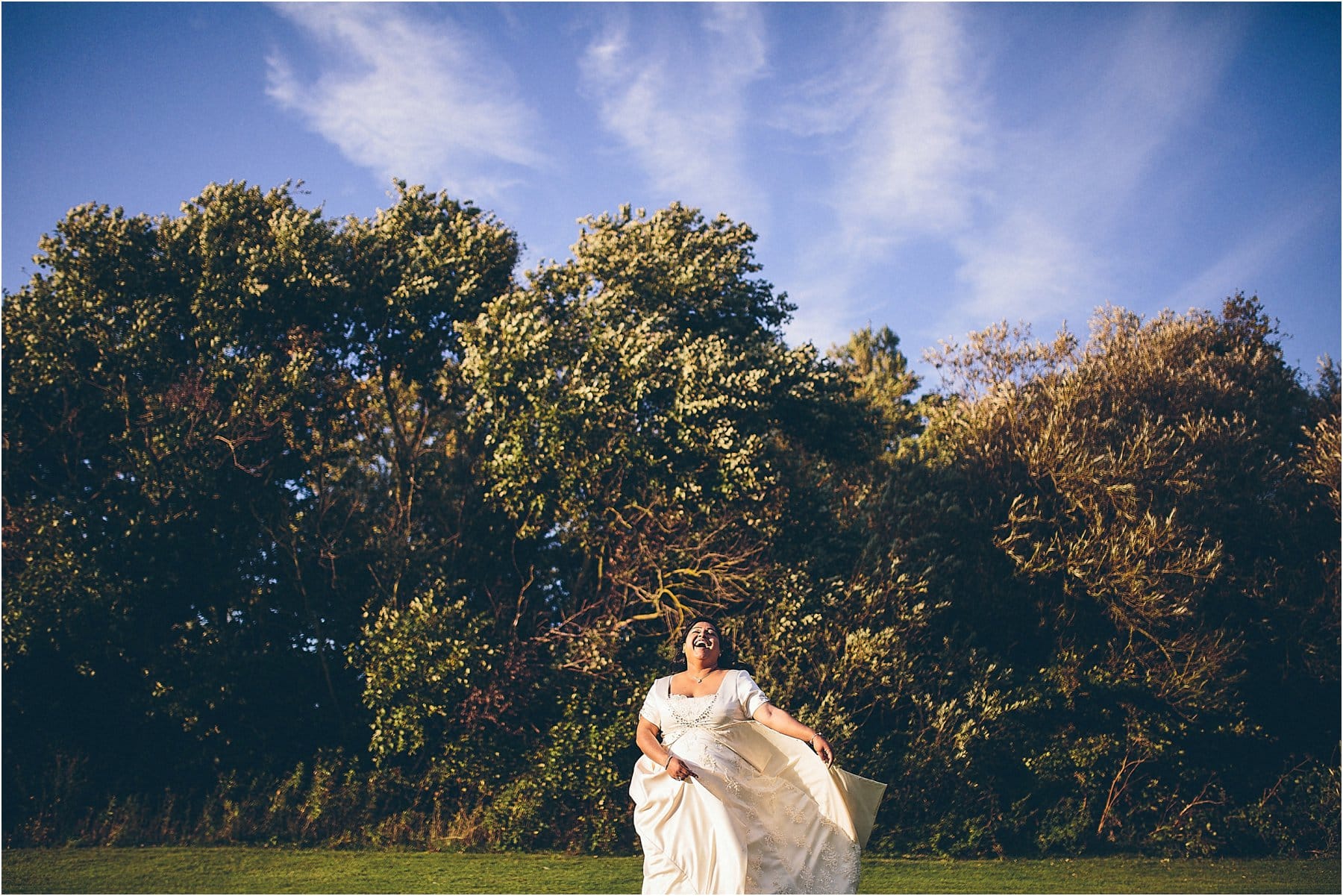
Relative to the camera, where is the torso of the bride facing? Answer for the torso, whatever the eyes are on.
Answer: toward the camera
